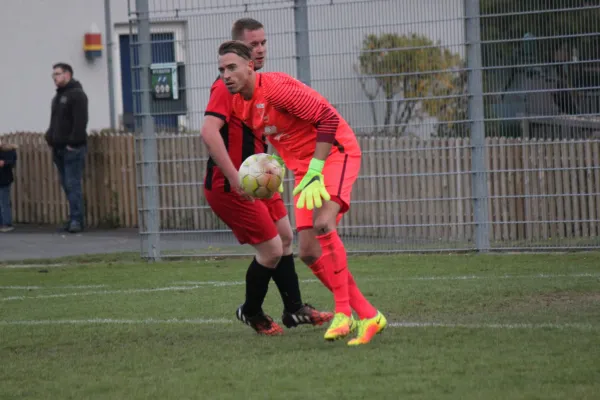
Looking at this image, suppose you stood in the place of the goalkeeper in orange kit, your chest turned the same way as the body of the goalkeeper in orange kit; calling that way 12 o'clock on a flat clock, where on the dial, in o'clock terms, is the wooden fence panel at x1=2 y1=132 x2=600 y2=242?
The wooden fence panel is roughly at 5 o'clock from the goalkeeper in orange kit.

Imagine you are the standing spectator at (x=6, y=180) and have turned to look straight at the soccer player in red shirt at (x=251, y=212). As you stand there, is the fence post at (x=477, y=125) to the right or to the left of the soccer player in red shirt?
left

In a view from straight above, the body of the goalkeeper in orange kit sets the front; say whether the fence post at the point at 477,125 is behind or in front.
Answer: behind

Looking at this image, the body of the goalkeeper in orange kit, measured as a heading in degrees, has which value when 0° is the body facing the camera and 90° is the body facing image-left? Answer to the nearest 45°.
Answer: approximately 45°

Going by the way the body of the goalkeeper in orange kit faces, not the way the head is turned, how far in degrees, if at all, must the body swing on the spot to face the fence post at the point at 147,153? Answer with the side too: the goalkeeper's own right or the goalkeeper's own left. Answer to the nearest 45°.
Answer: approximately 135° to the goalkeeper's own right

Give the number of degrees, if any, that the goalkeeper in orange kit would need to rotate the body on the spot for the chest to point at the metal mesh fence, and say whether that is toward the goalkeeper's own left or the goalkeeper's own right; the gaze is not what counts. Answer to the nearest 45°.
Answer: approximately 135° to the goalkeeper's own right

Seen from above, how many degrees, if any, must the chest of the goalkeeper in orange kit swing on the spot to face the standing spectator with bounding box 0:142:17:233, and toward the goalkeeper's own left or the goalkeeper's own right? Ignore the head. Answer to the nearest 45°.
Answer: approximately 90° to the goalkeeper's own right

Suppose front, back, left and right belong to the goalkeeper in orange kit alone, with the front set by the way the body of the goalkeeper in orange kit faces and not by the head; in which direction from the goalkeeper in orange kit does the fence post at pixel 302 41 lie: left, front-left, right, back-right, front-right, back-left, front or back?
back-right
